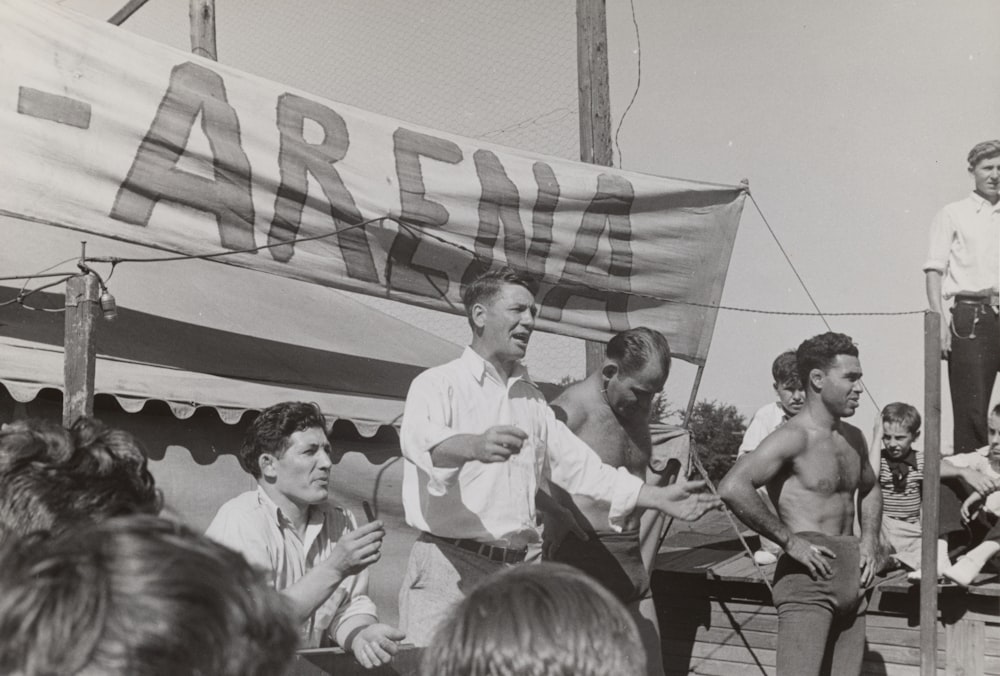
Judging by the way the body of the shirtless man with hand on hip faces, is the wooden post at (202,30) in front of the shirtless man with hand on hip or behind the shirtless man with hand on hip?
behind

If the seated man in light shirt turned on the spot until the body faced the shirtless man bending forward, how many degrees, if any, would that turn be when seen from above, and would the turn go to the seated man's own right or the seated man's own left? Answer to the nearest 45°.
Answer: approximately 90° to the seated man's own left

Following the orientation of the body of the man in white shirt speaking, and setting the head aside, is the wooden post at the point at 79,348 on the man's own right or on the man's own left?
on the man's own right

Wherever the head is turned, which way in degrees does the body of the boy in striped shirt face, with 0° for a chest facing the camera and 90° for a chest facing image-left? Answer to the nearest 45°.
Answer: approximately 0°

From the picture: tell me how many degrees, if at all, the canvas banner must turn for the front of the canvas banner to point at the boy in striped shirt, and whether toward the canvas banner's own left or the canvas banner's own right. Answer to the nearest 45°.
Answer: approximately 45° to the canvas banner's own left
